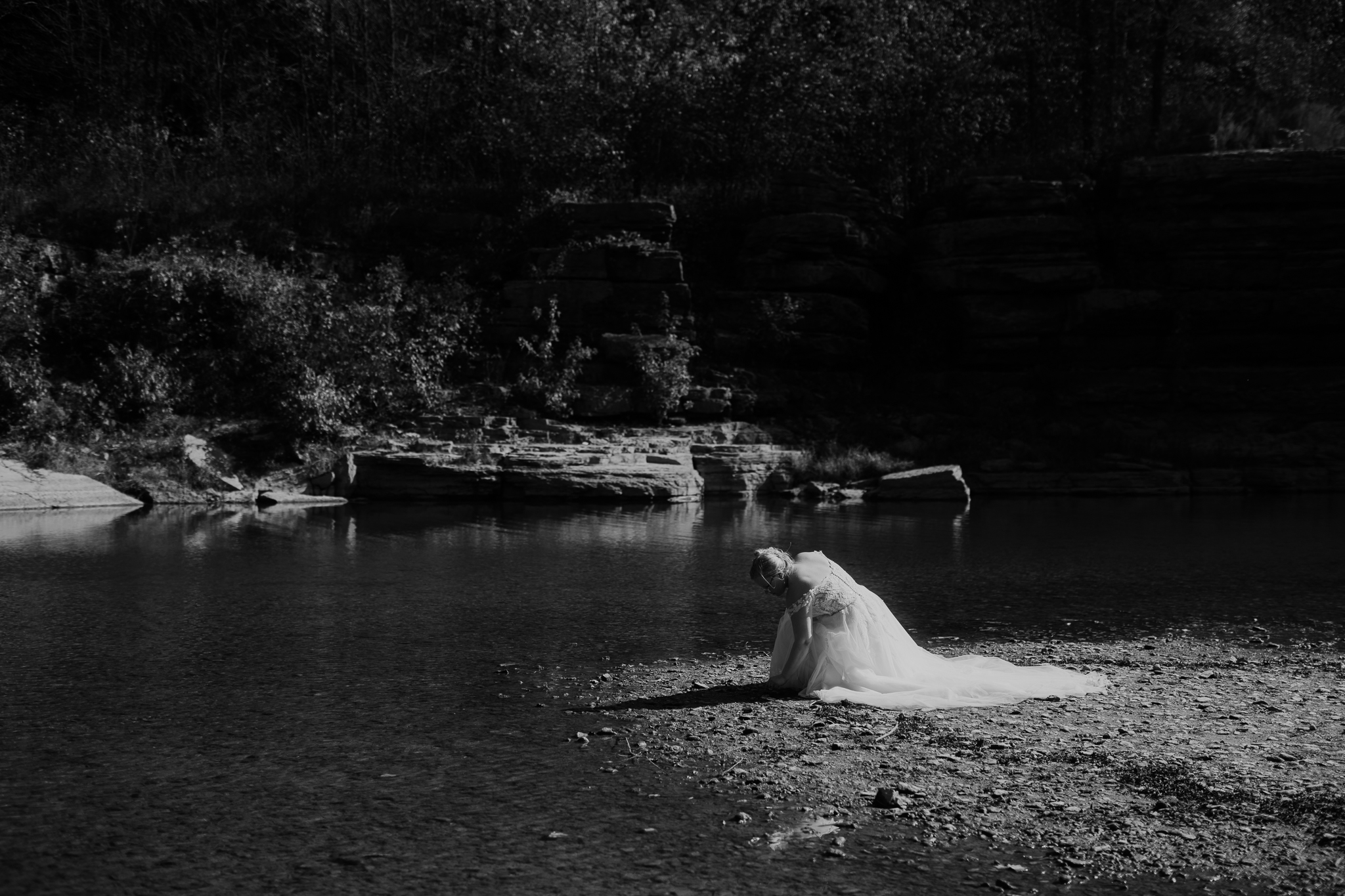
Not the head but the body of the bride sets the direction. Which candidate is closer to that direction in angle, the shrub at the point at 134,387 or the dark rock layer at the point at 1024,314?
the shrub

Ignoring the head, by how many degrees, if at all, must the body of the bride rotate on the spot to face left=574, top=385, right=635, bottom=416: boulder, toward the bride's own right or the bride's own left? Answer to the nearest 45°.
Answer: approximately 90° to the bride's own right

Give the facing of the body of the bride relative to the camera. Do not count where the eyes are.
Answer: to the viewer's left

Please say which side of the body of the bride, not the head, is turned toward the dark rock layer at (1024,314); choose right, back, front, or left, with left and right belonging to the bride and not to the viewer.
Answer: right

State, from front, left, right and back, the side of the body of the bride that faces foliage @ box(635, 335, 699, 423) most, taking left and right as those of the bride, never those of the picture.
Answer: right

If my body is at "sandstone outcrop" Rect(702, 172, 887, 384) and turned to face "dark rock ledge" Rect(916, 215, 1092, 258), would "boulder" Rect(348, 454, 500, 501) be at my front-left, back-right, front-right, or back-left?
back-right

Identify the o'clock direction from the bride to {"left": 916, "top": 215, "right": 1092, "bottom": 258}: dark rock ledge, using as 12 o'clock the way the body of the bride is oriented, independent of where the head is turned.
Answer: The dark rock ledge is roughly at 3 o'clock from the bride.

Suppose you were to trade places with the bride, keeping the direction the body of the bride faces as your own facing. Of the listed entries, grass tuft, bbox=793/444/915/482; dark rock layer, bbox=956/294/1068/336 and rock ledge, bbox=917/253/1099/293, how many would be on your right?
3

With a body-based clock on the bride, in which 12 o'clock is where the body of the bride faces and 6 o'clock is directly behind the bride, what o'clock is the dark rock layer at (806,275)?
The dark rock layer is roughly at 3 o'clock from the bride.

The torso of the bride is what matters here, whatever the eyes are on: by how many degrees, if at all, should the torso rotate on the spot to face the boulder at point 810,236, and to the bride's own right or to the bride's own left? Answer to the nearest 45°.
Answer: approximately 90° to the bride's own right

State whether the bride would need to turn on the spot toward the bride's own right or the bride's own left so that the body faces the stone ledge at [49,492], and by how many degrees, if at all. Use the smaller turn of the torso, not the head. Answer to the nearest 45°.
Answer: approximately 45° to the bride's own right
